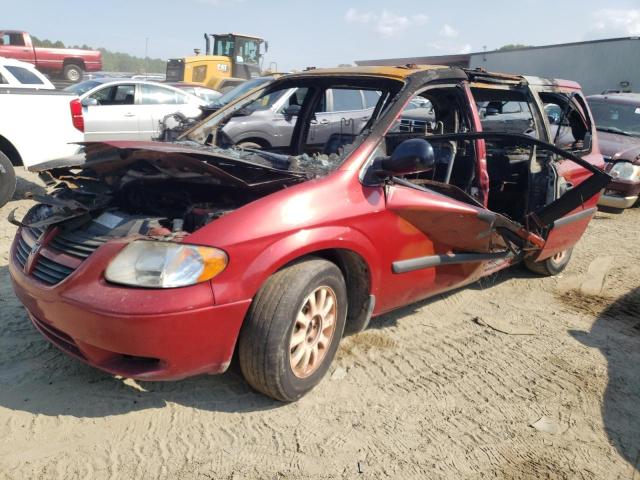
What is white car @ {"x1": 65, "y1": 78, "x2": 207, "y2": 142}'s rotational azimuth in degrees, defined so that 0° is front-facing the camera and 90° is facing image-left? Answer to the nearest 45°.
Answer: approximately 90°

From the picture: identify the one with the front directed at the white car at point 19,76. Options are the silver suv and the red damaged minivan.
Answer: the silver suv

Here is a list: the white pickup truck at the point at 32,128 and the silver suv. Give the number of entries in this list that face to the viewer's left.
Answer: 2

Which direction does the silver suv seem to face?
to the viewer's left

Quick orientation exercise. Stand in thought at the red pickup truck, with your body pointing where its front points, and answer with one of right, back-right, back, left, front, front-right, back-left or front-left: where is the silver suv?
left

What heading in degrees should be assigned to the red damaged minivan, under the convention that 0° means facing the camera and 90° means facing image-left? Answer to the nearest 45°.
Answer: approximately 45°

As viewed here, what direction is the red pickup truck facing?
to the viewer's left

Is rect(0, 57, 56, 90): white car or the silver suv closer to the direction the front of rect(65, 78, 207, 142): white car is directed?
the white car

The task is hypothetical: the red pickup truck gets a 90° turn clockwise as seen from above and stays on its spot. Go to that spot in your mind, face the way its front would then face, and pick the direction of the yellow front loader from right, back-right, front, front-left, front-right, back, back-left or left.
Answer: back-right

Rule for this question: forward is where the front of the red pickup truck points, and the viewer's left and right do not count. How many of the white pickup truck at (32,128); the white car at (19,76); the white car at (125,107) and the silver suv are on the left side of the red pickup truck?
4

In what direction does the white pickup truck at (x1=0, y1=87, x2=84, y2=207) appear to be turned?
to the viewer's left
